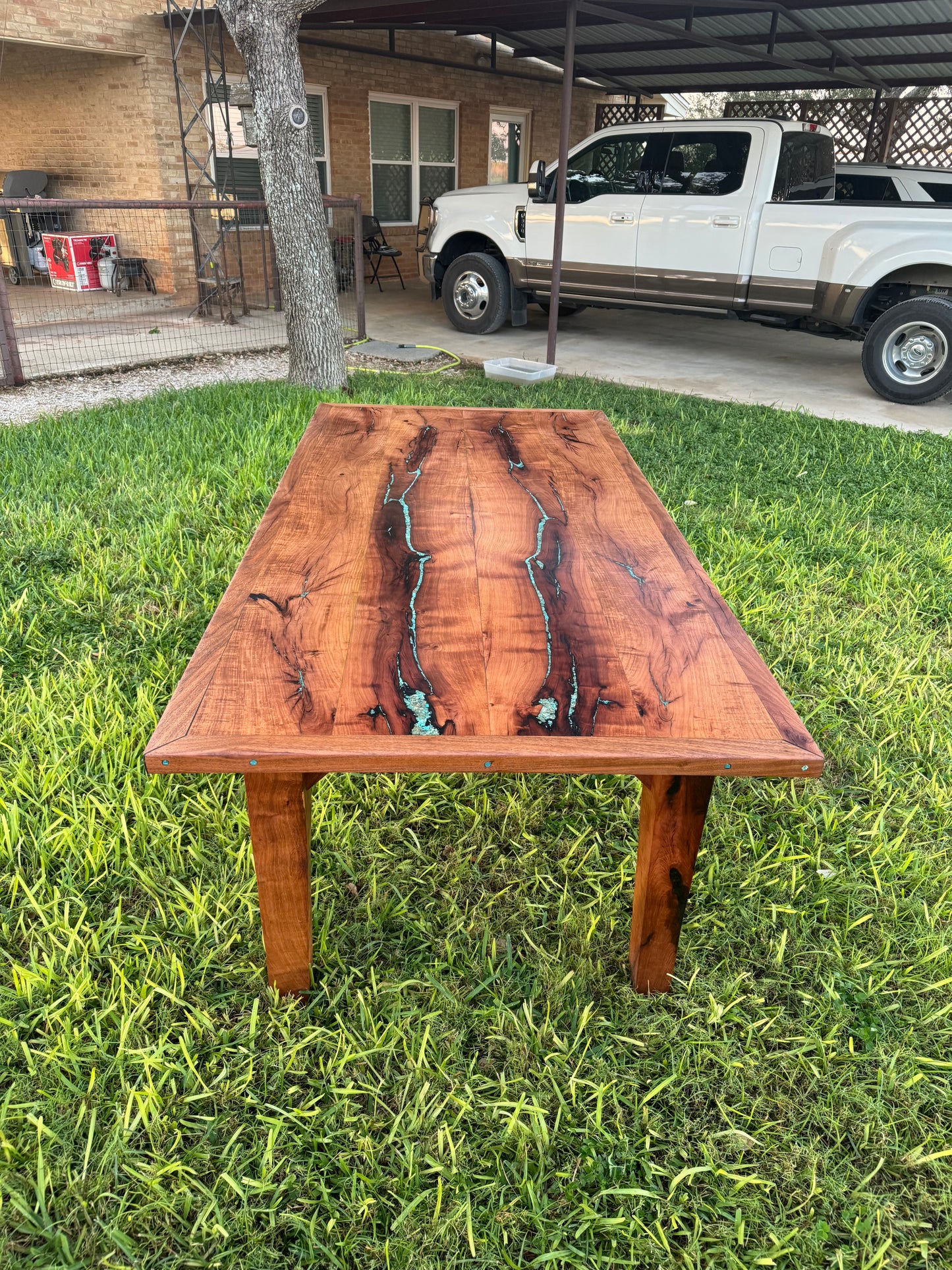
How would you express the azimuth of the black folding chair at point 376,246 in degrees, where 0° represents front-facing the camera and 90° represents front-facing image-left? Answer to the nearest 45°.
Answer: approximately 315°

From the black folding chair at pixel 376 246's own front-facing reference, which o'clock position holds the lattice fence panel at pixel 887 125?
The lattice fence panel is roughly at 10 o'clock from the black folding chair.

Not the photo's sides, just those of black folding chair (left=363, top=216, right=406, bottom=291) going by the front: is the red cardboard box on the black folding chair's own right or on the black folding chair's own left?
on the black folding chair's own right

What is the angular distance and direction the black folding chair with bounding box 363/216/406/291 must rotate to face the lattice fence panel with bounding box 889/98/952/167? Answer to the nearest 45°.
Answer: approximately 45° to its left

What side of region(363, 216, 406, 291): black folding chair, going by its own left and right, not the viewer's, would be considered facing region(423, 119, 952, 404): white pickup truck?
front

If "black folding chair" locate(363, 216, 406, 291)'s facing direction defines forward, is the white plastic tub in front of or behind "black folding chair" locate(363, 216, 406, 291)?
in front

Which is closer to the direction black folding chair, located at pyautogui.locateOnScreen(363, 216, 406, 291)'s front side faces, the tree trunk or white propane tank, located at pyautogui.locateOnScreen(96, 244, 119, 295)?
the tree trunk

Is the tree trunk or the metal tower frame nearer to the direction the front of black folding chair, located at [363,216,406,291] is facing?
the tree trunk

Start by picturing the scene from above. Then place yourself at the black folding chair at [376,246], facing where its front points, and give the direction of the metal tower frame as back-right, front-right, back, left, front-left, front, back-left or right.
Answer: right

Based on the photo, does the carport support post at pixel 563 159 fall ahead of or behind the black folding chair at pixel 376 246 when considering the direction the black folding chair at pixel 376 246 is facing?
ahead

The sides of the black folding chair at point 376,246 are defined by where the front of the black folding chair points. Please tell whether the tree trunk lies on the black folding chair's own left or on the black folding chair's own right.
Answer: on the black folding chair's own right

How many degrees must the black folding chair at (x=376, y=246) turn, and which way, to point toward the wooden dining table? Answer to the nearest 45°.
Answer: approximately 45° to its right
